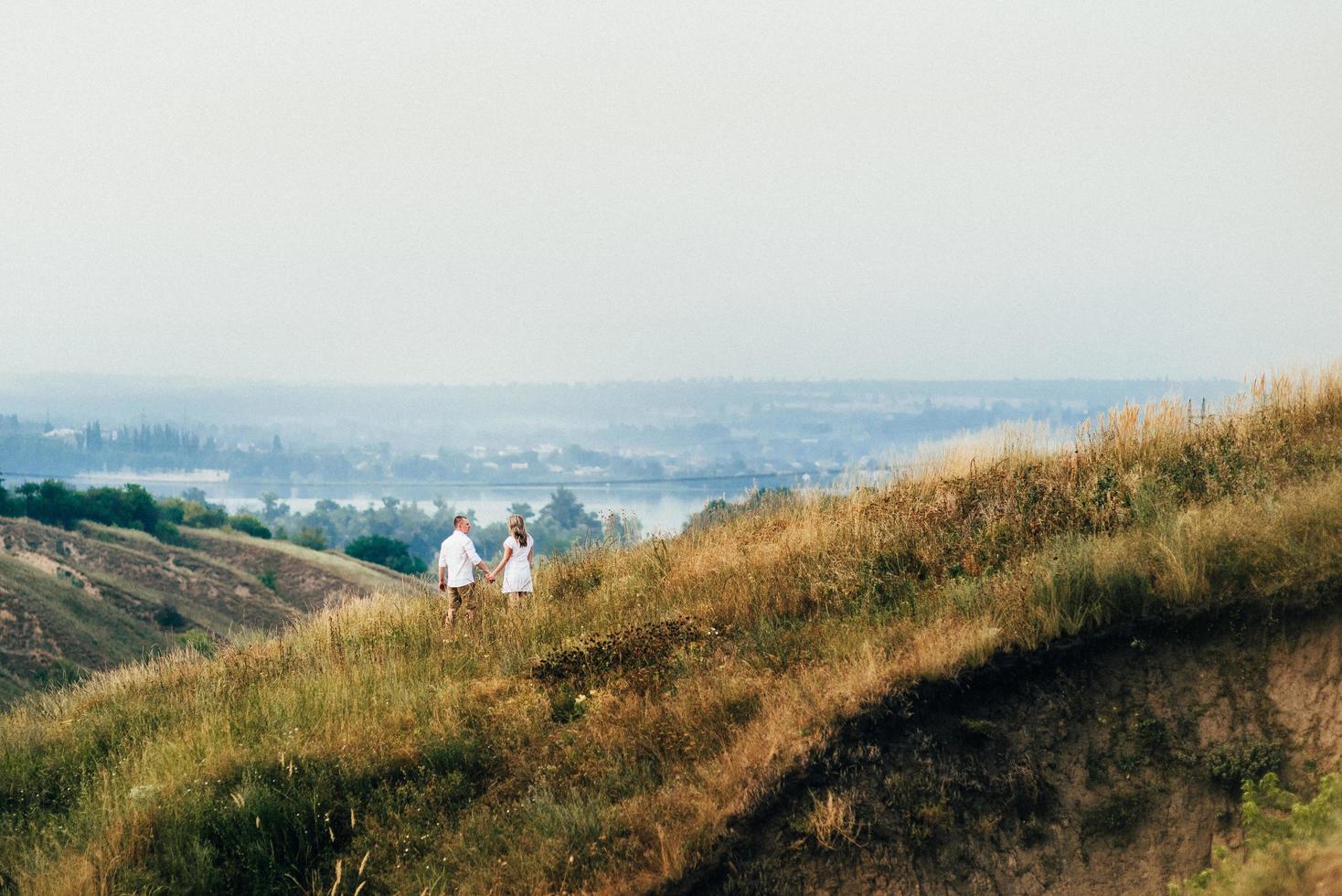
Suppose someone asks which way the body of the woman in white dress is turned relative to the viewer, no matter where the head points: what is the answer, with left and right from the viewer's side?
facing away from the viewer

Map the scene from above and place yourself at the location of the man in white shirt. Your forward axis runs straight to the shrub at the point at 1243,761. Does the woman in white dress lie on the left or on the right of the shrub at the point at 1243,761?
left

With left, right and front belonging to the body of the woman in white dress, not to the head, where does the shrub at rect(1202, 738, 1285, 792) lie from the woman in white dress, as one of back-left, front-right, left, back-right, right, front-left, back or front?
back-right

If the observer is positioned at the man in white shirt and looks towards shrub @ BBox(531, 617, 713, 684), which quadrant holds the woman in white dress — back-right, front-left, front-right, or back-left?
front-left

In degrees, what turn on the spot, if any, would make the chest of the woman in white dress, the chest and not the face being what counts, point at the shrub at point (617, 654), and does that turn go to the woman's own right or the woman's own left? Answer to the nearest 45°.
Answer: approximately 180°

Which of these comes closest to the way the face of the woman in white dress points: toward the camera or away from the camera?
away from the camera

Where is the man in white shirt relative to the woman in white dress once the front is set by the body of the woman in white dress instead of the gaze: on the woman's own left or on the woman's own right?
on the woman's own left

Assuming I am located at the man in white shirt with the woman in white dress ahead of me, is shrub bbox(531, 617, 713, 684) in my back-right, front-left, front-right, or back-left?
front-right
